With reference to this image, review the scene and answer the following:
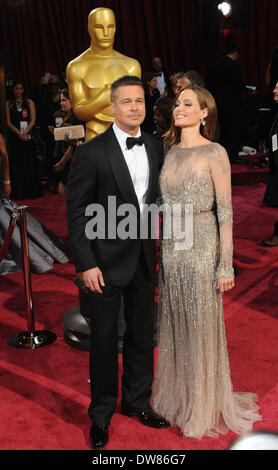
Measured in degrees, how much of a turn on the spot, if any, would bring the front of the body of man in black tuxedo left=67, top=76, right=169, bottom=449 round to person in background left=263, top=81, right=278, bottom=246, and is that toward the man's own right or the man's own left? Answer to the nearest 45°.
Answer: approximately 90° to the man's own left

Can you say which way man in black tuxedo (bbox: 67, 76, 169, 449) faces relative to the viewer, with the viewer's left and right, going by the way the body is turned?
facing the viewer and to the right of the viewer

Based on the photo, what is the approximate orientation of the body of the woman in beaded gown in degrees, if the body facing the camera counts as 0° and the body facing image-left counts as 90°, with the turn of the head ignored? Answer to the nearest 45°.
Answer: approximately 45°

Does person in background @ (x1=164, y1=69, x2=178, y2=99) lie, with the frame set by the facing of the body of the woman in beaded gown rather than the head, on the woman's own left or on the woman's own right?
on the woman's own right

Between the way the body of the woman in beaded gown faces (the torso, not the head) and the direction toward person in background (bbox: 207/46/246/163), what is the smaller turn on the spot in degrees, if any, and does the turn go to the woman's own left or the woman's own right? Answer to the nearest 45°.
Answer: approximately 135° to the woman's own right
